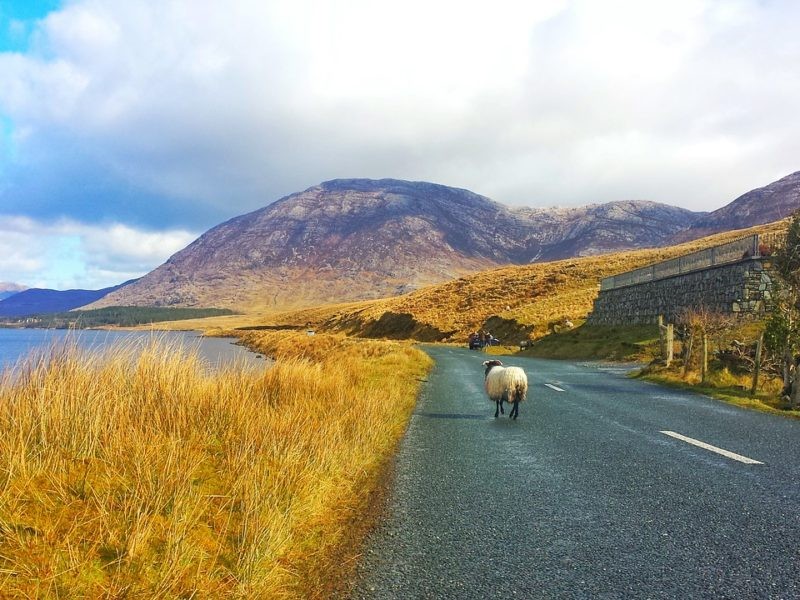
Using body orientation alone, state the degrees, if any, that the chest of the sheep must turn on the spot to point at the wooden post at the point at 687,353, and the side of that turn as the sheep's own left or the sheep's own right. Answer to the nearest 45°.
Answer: approximately 90° to the sheep's own right

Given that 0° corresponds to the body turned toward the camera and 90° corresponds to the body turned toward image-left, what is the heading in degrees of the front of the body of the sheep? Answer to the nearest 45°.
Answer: approximately 135°
